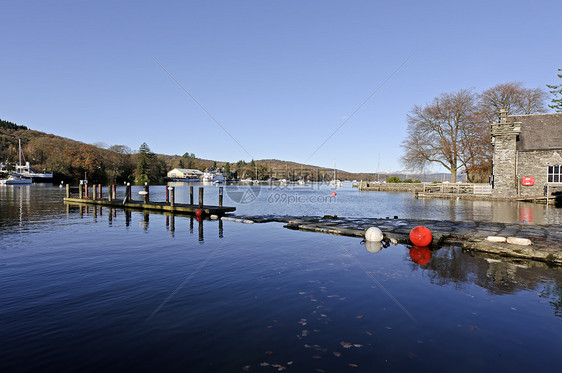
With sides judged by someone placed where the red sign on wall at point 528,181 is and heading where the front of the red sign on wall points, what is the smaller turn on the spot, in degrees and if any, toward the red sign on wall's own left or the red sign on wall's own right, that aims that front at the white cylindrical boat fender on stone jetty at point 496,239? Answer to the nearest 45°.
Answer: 0° — it already faces it

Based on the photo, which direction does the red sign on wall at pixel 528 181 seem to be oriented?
toward the camera

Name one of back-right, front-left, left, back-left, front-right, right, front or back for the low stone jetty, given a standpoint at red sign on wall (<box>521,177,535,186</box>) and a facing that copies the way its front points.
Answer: front

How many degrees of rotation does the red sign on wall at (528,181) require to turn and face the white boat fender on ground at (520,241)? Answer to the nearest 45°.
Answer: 0° — it already faces it

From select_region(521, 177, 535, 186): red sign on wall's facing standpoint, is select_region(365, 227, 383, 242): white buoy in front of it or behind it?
in front

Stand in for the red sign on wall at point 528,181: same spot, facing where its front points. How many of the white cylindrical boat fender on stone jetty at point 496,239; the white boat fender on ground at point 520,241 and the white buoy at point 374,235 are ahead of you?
3

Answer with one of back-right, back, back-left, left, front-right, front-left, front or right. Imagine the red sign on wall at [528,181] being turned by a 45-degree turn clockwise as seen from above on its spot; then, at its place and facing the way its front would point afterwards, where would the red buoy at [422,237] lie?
front-left
